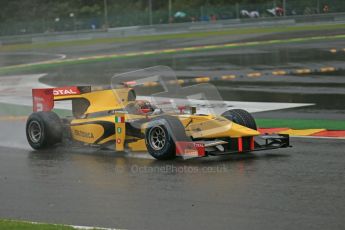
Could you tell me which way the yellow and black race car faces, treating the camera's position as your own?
facing the viewer and to the right of the viewer
